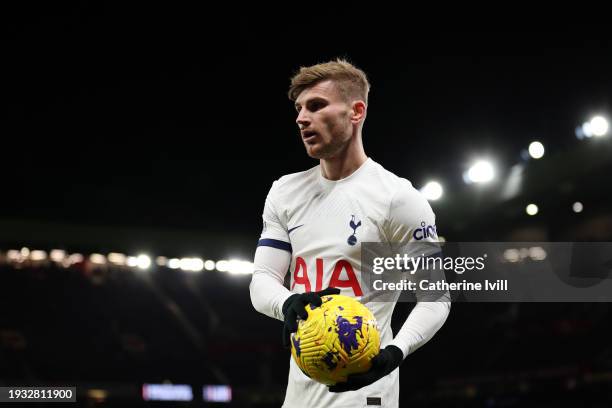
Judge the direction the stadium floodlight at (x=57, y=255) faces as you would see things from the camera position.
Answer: facing the viewer

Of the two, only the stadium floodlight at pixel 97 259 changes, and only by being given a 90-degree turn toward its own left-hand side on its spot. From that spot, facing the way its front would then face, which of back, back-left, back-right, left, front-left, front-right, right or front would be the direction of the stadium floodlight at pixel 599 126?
front-right

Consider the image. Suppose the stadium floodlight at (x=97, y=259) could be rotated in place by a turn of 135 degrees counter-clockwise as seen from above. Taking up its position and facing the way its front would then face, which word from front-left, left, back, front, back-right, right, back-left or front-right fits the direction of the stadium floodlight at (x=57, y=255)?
back

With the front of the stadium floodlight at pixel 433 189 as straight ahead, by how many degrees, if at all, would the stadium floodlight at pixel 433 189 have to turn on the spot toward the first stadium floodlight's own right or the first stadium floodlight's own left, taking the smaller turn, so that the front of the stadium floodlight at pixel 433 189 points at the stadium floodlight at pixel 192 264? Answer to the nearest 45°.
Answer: approximately 135° to the first stadium floodlight's own right

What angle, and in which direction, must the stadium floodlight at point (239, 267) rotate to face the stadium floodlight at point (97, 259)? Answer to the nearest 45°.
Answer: approximately 90° to its right

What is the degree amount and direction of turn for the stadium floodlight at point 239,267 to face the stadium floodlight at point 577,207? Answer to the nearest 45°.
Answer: approximately 45° to its left

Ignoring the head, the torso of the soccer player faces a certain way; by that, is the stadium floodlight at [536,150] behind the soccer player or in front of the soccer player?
behind

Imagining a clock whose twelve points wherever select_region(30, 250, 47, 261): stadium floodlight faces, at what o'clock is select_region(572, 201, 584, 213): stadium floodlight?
select_region(572, 201, 584, 213): stadium floodlight is roughly at 10 o'clock from select_region(30, 250, 47, 261): stadium floodlight.

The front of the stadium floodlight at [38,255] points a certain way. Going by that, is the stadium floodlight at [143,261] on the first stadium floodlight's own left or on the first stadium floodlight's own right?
on the first stadium floodlight's own left

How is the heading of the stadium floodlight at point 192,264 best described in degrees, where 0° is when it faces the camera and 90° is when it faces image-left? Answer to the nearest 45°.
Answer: approximately 0°

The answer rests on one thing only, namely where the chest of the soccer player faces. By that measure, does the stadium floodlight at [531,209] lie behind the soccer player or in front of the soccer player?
behind

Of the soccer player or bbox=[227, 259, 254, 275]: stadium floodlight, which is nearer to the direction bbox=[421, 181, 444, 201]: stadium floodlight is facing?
the soccer player

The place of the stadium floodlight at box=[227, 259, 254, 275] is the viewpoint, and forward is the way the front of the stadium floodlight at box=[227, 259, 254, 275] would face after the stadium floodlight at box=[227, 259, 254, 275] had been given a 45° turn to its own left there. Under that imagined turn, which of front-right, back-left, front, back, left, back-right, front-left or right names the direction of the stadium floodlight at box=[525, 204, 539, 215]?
front

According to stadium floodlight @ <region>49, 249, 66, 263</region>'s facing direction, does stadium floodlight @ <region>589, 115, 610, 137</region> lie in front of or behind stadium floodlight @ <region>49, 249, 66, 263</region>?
in front

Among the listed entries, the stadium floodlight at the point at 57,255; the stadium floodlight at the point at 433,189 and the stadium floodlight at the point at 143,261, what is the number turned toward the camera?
3

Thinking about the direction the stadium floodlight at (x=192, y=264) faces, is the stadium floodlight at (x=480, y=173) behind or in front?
in front

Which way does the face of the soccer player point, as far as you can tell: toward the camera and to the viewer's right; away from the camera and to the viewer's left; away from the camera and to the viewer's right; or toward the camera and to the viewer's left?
toward the camera and to the viewer's left
